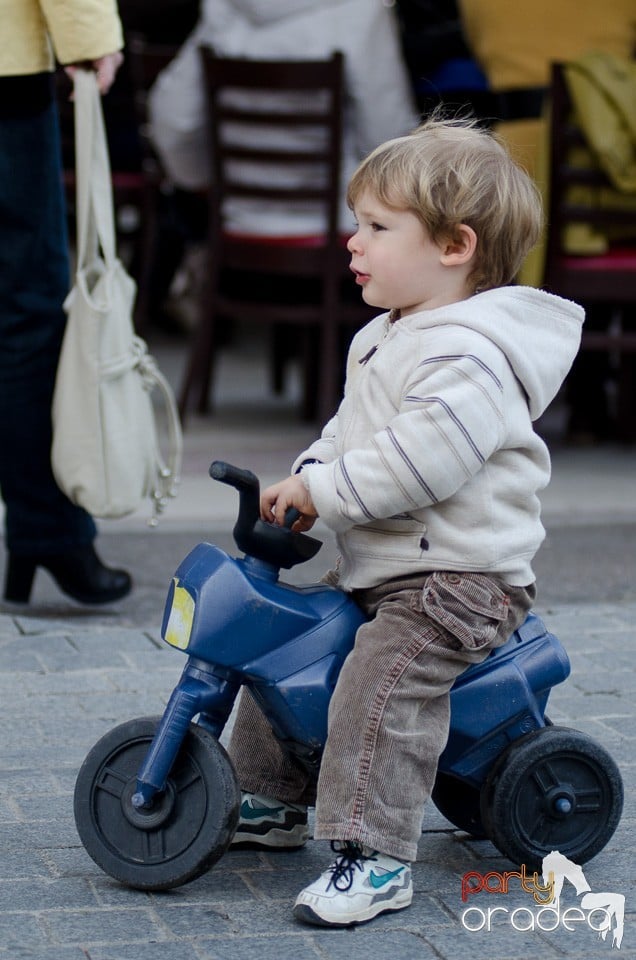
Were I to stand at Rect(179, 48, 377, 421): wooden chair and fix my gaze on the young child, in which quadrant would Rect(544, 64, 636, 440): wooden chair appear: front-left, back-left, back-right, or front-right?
front-left

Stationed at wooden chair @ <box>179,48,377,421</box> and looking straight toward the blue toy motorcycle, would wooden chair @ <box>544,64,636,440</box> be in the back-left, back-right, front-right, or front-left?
front-left

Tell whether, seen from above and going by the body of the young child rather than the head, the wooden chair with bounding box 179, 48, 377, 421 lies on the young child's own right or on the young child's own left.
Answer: on the young child's own right

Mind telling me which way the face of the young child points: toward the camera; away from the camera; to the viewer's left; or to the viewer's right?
to the viewer's left

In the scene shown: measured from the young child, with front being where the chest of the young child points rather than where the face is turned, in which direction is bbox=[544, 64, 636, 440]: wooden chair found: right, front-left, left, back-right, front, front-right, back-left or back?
right

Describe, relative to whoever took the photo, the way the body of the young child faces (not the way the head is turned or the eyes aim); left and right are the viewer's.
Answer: facing to the left of the viewer
